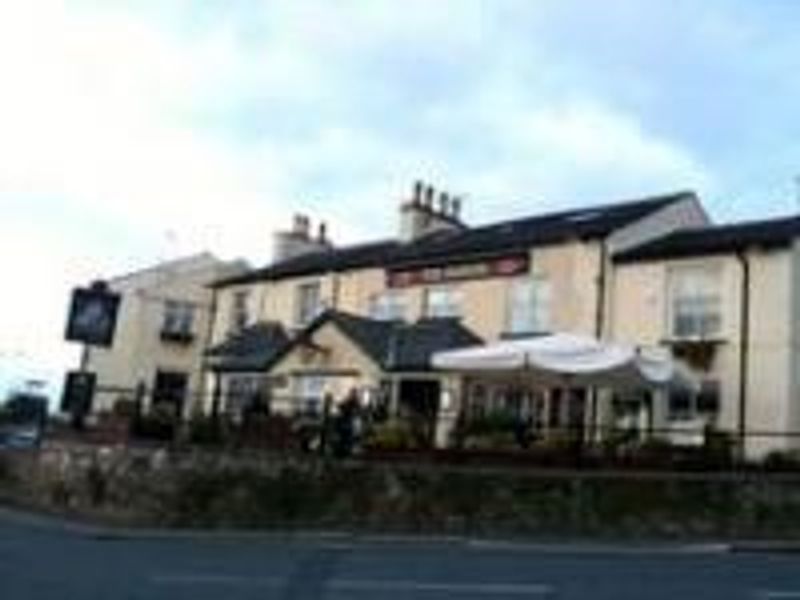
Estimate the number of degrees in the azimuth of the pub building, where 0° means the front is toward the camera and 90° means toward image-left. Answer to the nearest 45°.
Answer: approximately 45°

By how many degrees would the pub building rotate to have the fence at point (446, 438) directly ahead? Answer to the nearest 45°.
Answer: approximately 45° to its left

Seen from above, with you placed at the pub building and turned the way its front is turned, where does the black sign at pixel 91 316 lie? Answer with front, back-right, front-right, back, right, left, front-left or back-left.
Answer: front

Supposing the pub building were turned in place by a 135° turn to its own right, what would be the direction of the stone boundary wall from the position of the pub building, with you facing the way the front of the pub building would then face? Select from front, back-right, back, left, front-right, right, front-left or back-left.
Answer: back

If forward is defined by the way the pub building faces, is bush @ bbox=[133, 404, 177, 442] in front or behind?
in front

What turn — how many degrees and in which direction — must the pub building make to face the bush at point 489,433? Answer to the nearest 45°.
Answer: approximately 45° to its left

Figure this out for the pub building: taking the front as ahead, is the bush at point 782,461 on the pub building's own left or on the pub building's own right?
on the pub building's own left
